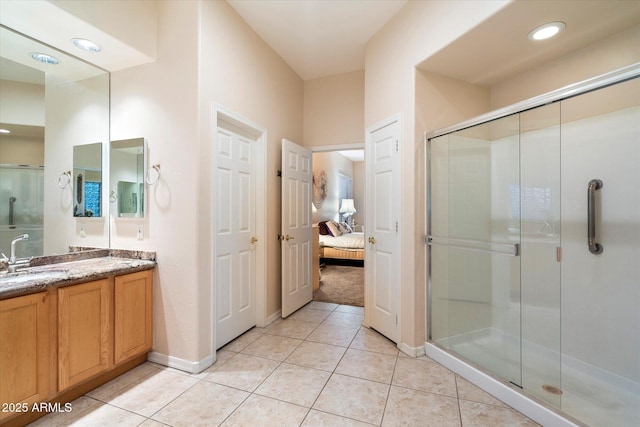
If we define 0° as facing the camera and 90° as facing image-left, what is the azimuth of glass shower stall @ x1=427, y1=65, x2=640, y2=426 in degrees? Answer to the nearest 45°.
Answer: approximately 45°

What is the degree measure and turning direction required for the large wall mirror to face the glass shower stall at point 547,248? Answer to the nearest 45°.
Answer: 0° — it already faces it

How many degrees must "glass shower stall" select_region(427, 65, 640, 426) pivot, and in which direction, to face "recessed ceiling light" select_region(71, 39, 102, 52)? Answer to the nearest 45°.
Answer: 0° — it already faces it

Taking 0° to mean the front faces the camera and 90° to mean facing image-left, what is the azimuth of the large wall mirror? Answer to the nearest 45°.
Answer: approximately 315°

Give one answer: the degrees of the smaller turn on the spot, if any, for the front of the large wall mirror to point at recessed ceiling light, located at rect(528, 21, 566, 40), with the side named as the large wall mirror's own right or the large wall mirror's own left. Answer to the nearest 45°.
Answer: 0° — it already faces it

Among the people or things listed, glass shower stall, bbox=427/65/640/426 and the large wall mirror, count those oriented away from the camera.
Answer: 0

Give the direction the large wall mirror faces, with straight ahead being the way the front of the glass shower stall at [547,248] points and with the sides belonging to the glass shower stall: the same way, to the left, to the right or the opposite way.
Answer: the opposite way
